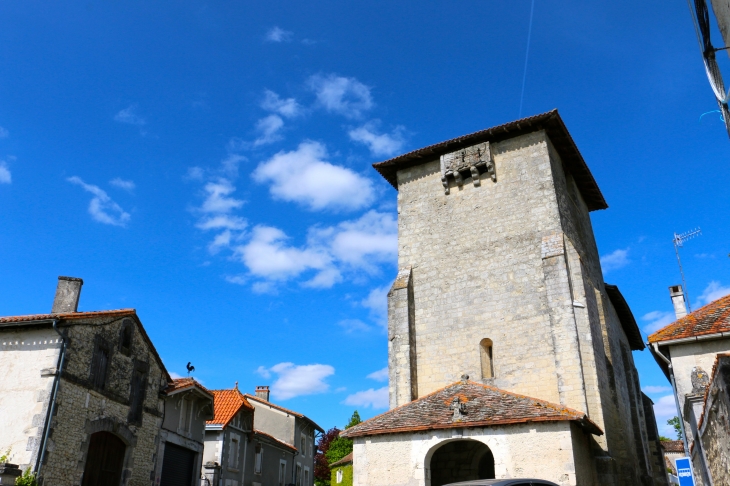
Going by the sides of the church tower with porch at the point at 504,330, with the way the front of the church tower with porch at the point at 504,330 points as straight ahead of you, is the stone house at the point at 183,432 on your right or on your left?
on your right

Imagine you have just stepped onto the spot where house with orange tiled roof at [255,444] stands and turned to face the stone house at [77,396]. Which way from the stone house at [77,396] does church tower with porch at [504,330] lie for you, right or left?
left

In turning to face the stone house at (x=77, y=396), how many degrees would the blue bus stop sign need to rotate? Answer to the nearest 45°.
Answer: approximately 90° to its right

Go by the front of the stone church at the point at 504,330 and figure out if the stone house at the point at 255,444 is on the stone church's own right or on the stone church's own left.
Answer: on the stone church's own right

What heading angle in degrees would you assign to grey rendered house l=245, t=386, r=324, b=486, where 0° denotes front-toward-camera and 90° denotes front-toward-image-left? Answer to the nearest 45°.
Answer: approximately 315°

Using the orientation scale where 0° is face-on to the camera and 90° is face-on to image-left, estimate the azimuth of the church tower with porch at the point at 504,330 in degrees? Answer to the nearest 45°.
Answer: approximately 0°

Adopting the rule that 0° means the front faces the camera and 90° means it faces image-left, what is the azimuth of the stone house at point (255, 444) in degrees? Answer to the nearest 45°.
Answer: approximately 315°

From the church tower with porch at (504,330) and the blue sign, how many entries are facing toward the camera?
2
